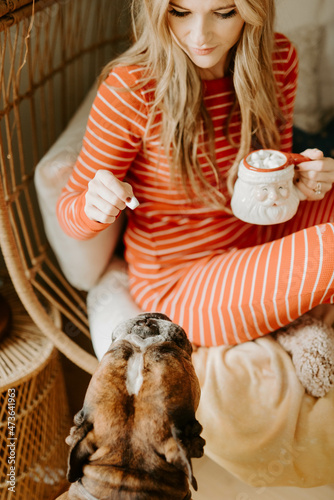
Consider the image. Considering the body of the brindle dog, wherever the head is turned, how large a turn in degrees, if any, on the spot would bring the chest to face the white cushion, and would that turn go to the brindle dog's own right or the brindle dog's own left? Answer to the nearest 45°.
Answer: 0° — it already faces it

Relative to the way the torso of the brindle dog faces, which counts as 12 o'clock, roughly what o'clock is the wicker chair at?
The wicker chair is roughly at 12 o'clock from the brindle dog.

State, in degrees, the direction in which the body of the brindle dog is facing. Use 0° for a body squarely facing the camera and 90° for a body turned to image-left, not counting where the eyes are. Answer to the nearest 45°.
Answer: approximately 180°
